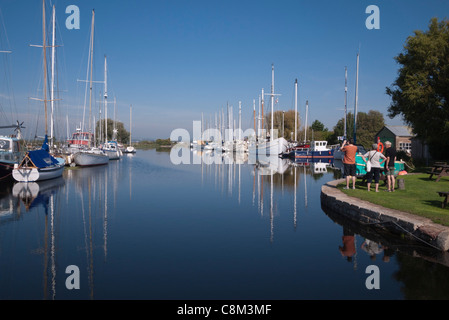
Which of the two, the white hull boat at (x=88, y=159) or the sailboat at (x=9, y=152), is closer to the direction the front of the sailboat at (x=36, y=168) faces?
the white hull boat

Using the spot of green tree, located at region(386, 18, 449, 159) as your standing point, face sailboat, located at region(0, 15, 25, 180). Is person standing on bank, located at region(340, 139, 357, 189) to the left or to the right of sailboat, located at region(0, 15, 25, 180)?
left

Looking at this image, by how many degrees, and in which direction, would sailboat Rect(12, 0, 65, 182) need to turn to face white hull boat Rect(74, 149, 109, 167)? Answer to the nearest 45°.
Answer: approximately 45° to its left
